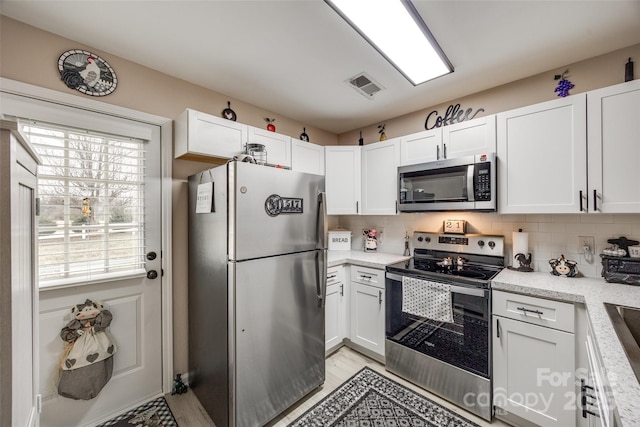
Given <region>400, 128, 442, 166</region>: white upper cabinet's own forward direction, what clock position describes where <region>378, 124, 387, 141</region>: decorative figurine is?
The decorative figurine is roughly at 3 o'clock from the white upper cabinet.

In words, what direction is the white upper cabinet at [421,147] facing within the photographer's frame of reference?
facing the viewer and to the left of the viewer

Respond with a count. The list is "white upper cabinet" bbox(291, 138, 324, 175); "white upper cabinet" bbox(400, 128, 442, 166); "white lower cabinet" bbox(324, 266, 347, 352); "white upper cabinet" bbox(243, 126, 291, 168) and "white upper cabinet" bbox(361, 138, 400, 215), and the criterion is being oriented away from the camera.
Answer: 0

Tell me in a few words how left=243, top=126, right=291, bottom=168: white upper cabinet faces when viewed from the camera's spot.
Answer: facing the viewer and to the right of the viewer

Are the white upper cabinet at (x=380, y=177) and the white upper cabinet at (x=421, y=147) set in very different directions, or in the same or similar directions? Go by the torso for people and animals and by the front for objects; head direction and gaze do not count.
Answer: same or similar directions

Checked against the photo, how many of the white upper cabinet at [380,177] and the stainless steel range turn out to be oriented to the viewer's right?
0

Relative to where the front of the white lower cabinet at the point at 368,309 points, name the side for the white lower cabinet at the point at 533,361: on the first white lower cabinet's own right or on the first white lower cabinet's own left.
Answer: on the first white lower cabinet's own left

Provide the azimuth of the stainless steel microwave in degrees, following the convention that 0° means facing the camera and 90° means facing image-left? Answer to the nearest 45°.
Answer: approximately 45°

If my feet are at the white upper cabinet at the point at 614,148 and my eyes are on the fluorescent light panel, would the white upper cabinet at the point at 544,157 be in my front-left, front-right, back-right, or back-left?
front-right

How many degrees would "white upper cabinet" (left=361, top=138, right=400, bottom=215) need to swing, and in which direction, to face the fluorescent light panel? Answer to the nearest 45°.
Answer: approximately 45° to its left

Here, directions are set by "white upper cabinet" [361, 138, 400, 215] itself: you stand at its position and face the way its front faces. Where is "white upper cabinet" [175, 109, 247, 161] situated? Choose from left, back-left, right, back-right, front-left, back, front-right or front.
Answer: front

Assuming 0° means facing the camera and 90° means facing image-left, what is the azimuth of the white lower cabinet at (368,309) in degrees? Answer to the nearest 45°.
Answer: approximately 45°

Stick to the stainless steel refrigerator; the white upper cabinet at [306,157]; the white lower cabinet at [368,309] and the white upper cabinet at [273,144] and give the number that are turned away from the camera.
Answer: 0
